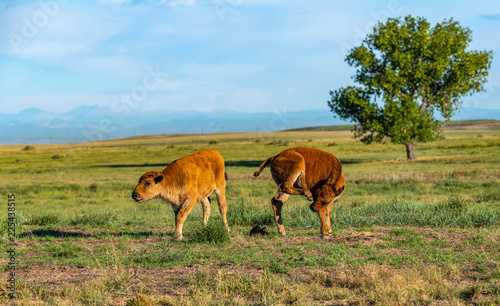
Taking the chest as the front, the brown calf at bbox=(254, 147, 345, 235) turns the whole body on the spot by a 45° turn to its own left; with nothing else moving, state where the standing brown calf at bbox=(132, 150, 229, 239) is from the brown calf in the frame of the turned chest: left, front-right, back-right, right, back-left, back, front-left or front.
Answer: back-left

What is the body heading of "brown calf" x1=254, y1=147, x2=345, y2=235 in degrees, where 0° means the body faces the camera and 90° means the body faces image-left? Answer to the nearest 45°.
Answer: approximately 270°

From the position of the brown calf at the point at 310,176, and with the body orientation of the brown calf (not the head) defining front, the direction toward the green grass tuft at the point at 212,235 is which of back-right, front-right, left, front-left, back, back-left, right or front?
back

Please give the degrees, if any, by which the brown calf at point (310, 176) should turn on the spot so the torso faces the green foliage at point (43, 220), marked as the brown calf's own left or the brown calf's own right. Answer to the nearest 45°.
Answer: approximately 135° to the brown calf's own left

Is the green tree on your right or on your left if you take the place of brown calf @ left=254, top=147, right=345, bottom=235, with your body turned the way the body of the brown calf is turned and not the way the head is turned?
on your left
